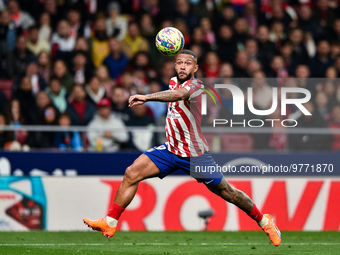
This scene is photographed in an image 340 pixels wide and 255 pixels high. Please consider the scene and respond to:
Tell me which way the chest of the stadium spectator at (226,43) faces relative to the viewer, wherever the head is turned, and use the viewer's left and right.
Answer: facing the viewer

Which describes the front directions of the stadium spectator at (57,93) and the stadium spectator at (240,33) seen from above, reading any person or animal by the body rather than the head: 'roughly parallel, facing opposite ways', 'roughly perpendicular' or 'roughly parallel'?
roughly parallel

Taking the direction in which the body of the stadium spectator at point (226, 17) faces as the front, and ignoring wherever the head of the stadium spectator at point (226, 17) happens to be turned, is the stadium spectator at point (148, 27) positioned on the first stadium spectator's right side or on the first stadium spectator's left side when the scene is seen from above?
on the first stadium spectator's right side

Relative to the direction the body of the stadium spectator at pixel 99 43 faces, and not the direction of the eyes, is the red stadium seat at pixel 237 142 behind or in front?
in front

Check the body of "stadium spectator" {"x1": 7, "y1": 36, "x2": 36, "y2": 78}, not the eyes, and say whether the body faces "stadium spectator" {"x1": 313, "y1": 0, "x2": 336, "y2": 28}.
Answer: no

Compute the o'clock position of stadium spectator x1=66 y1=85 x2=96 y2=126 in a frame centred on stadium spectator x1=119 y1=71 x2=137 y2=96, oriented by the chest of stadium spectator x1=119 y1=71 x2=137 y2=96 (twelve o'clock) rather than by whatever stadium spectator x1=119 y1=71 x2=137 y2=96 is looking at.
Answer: stadium spectator x1=66 y1=85 x2=96 y2=126 is roughly at 2 o'clock from stadium spectator x1=119 y1=71 x2=137 y2=96.

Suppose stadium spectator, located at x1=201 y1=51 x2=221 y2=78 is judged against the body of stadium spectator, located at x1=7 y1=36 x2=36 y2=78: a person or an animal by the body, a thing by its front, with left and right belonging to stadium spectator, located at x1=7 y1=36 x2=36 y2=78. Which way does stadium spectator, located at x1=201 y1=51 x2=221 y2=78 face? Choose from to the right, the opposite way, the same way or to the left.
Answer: the same way

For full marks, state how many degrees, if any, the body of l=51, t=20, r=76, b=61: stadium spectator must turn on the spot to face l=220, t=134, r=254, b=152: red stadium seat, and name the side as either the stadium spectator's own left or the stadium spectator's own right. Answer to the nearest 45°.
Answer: approximately 45° to the stadium spectator's own left

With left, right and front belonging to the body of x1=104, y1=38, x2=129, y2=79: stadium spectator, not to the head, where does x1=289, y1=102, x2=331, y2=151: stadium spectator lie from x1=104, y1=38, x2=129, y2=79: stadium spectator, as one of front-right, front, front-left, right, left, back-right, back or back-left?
front-left

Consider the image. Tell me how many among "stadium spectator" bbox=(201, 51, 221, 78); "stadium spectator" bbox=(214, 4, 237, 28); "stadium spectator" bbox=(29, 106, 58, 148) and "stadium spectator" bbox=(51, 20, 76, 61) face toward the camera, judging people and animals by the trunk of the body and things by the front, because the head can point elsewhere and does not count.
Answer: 4

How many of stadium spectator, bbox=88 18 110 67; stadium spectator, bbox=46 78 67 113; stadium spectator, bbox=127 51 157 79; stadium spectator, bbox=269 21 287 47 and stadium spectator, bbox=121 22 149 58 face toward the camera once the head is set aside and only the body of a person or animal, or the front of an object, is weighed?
5

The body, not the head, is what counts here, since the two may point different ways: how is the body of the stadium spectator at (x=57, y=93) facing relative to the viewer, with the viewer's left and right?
facing the viewer

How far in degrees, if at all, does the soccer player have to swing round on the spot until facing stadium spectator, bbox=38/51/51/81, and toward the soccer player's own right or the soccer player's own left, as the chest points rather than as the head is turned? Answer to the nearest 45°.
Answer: approximately 90° to the soccer player's own right

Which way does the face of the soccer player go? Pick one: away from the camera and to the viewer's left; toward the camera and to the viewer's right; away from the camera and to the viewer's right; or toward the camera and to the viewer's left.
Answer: toward the camera and to the viewer's left

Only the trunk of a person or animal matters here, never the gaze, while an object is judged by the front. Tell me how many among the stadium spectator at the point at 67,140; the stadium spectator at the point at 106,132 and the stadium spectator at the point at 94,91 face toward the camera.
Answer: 3

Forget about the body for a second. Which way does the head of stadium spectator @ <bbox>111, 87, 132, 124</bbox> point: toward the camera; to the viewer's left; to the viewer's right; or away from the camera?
toward the camera

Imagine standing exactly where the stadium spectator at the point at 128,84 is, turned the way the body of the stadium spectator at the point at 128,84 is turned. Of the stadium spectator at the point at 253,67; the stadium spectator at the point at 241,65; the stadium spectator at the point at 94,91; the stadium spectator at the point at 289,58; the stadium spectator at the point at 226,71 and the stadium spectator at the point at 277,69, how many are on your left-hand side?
5

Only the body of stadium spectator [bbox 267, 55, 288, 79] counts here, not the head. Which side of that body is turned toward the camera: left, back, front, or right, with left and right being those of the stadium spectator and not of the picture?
front

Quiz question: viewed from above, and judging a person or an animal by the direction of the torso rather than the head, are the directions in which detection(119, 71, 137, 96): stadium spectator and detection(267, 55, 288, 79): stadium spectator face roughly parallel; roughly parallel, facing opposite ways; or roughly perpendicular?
roughly parallel

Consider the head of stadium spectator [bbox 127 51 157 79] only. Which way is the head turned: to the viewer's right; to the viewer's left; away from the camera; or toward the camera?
toward the camera

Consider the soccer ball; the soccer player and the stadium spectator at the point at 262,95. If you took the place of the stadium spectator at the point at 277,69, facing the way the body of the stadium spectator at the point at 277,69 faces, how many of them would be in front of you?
3

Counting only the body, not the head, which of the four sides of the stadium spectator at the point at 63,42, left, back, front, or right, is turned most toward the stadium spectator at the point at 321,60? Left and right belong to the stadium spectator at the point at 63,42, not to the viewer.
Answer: left

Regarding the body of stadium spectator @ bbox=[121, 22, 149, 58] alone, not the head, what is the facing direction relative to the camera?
toward the camera

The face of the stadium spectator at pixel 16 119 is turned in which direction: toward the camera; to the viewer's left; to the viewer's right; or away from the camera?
toward the camera
